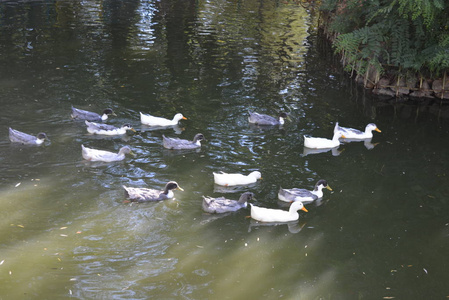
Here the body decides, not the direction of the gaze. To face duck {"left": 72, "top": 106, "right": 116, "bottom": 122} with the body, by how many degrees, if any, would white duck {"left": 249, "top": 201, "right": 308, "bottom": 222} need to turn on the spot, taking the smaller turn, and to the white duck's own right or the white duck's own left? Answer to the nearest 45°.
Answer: approximately 135° to the white duck's own left

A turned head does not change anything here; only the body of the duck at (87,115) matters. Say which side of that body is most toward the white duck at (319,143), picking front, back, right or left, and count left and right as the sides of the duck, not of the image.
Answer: front

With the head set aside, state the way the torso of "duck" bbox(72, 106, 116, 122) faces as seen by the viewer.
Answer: to the viewer's right

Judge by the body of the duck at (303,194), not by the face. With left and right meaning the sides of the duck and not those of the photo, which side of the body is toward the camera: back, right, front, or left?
right

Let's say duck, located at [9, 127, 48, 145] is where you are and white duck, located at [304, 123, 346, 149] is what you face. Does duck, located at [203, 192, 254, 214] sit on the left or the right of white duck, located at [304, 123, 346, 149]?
right

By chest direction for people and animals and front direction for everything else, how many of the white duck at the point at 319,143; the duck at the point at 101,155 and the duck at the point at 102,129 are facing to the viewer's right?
3

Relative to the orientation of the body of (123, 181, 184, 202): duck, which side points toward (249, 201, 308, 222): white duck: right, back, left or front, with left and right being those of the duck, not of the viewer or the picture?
front

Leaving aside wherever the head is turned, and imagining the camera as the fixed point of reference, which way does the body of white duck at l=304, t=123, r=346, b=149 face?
to the viewer's right

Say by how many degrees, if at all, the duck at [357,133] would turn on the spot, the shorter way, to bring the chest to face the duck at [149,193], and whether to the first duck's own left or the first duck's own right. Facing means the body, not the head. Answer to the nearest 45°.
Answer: approximately 135° to the first duck's own right

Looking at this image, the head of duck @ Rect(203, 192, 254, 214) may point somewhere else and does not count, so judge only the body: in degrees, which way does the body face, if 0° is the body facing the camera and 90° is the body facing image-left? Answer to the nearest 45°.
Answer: approximately 270°

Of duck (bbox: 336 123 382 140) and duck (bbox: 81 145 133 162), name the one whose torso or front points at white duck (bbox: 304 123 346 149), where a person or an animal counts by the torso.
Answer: duck (bbox: 81 145 133 162)

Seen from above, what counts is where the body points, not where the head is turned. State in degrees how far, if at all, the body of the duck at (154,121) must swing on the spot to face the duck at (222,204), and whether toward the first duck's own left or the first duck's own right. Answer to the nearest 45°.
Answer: approximately 90° to the first duck's own right

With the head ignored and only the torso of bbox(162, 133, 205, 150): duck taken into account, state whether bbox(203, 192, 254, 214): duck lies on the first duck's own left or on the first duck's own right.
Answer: on the first duck's own right
